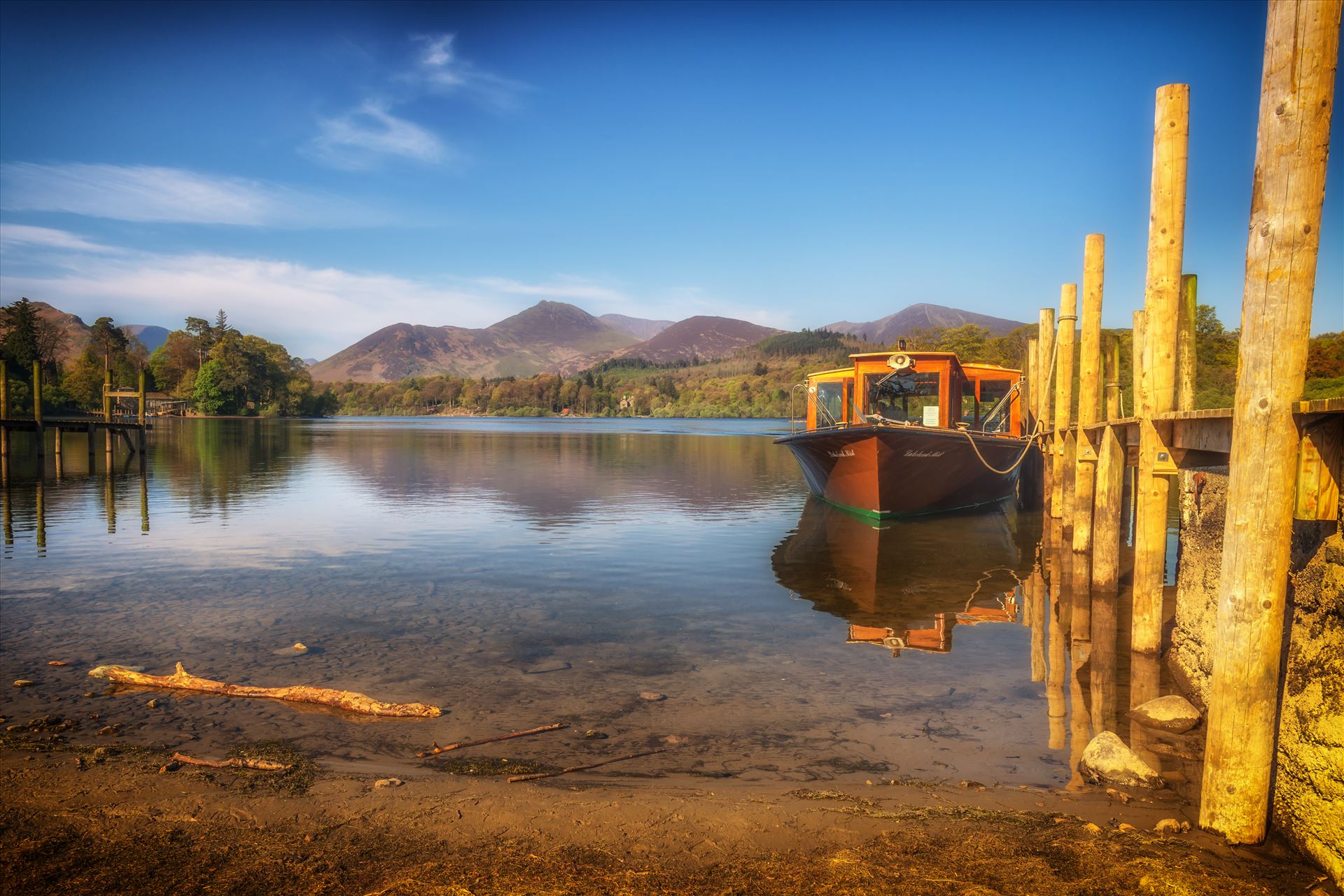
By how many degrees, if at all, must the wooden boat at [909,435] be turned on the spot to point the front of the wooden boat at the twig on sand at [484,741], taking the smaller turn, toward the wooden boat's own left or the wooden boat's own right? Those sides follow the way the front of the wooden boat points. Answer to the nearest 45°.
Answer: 0° — it already faces it

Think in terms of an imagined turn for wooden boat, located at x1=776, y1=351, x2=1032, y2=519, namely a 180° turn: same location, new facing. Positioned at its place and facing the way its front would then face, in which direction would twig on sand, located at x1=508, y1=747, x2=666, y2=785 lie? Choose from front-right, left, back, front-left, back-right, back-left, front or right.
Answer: back

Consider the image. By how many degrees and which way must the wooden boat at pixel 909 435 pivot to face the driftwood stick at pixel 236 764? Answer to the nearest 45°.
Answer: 0° — it already faces it

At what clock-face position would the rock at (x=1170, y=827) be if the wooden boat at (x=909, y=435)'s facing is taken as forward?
The rock is roughly at 12 o'clock from the wooden boat.

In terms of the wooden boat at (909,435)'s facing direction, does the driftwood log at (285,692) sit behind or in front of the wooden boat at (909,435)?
in front

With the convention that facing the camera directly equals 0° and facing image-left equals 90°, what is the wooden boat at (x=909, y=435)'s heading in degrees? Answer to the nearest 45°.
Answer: approximately 0°

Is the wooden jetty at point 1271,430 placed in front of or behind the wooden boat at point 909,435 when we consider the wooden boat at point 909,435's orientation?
in front

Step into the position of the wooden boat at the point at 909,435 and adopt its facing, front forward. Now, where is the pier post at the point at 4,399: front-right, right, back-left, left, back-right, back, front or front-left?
right

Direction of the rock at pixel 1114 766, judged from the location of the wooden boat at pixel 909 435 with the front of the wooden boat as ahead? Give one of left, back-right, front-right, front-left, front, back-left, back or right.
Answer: front

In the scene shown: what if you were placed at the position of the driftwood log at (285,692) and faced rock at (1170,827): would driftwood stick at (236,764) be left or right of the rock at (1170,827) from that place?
right

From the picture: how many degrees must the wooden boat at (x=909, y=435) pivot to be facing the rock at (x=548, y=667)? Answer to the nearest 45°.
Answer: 0° — it already faces it
